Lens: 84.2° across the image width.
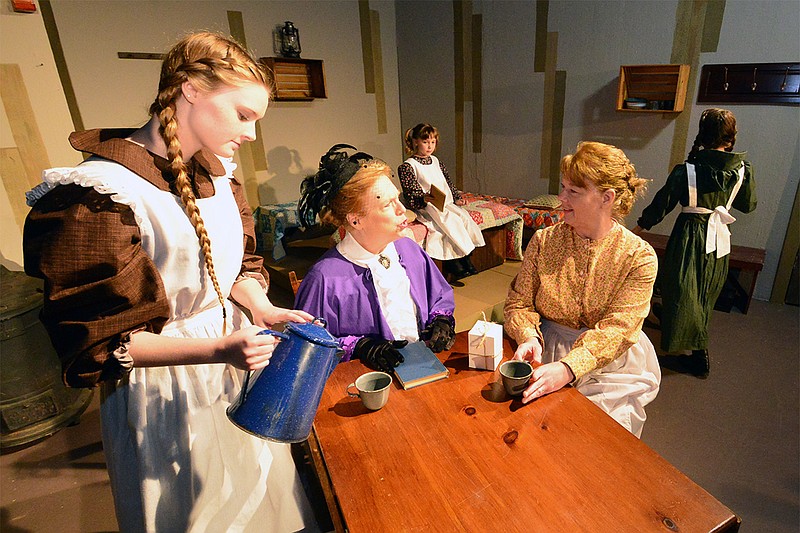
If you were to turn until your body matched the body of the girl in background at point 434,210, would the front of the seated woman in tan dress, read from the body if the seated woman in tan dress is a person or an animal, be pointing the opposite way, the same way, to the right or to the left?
to the right

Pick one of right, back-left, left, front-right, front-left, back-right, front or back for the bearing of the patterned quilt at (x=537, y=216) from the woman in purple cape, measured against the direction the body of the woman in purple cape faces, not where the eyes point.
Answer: left

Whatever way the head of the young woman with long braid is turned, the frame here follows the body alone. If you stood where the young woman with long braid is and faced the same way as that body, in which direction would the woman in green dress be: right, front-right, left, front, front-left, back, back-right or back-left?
front-left

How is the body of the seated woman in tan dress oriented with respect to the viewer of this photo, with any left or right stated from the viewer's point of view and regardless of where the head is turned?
facing the viewer and to the left of the viewer

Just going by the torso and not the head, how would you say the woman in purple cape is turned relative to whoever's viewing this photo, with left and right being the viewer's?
facing the viewer and to the right of the viewer

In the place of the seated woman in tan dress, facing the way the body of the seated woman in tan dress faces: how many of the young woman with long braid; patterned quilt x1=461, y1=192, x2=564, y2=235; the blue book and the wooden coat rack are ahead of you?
2

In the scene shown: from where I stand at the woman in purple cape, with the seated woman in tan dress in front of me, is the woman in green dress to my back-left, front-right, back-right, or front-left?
front-left

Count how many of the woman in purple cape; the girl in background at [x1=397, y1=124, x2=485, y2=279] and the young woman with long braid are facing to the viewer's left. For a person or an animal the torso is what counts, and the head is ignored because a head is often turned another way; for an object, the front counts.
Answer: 0

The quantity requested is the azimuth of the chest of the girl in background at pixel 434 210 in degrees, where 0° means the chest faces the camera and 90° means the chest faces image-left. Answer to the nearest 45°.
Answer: approximately 315°

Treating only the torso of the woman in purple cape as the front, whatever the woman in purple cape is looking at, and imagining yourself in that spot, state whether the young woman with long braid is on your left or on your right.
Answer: on your right

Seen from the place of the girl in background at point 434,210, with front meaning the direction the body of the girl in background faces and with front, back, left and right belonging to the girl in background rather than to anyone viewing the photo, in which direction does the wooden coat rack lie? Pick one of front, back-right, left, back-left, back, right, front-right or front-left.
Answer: front-left

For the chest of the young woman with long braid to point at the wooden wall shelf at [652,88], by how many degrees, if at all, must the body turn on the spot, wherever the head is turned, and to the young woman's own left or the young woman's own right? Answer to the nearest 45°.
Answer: approximately 45° to the young woman's own left

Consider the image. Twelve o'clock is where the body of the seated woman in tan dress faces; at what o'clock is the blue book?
The blue book is roughly at 12 o'clock from the seated woman in tan dress.

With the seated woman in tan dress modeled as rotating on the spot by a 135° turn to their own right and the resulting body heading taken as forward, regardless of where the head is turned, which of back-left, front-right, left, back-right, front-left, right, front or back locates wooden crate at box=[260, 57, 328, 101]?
front-left

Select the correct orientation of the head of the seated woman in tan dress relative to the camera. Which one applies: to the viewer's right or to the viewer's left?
to the viewer's left

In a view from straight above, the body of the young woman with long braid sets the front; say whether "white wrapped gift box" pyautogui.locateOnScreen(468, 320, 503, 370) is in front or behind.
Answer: in front
